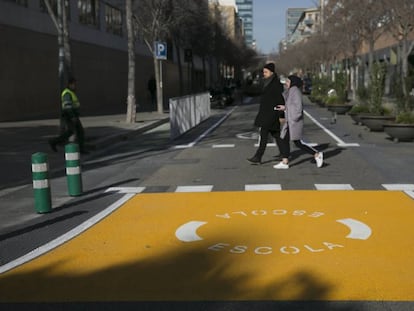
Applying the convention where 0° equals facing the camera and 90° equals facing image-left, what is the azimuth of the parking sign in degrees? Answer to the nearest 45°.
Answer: approximately 0°

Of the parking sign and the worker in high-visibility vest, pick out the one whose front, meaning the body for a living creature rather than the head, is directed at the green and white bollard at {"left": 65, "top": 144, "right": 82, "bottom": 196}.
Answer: the parking sign

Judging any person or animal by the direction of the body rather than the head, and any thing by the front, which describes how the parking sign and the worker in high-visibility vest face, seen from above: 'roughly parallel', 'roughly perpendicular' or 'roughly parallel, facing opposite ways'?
roughly perpendicular

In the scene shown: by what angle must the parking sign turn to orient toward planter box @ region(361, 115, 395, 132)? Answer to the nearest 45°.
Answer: approximately 45° to its left

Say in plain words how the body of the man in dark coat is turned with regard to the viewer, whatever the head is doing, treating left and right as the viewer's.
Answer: facing to the left of the viewer

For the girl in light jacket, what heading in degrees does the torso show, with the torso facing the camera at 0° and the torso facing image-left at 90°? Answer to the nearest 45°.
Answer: approximately 90°

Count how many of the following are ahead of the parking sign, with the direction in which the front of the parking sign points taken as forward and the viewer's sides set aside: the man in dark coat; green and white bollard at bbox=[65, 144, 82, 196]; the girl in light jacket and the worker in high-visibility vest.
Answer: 4
